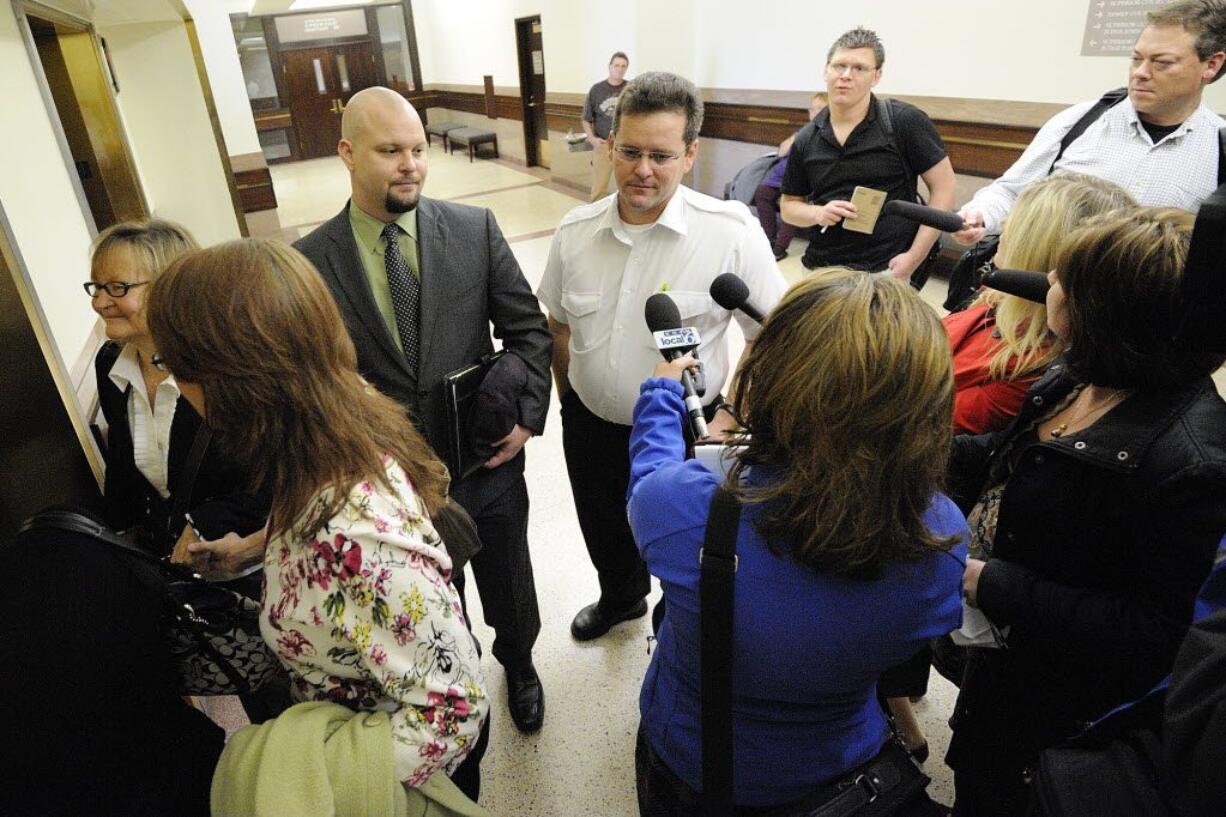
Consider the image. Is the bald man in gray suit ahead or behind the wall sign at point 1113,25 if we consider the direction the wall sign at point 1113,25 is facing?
ahead

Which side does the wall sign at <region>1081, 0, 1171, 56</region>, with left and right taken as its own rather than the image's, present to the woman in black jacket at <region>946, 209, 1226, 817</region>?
front

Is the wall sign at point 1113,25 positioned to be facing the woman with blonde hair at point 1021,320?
yes

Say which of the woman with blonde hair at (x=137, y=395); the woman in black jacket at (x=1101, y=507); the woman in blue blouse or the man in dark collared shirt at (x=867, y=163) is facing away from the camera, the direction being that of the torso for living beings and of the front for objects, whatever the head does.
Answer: the woman in blue blouse

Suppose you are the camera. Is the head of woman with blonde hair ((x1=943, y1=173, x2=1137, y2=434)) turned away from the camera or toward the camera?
away from the camera

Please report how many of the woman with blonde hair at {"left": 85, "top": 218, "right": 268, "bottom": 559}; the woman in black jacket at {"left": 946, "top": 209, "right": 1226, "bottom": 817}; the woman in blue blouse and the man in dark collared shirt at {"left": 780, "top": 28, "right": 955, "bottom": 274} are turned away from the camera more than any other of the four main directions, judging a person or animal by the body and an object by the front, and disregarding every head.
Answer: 1

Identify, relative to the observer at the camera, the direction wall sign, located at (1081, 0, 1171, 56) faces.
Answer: facing the viewer

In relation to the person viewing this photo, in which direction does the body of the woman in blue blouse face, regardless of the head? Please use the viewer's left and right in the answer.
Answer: facing away from the viewer

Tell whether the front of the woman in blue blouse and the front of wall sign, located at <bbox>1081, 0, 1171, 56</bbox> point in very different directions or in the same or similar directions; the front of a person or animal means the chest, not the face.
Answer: very different directions

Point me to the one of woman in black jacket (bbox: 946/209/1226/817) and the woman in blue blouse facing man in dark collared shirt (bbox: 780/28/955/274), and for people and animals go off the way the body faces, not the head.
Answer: the woman in blue blouse

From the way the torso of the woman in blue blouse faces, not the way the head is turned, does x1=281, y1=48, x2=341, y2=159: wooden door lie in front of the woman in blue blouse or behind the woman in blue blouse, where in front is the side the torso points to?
in front

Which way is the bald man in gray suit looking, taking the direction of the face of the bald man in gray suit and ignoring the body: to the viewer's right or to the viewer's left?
to the viewer's right

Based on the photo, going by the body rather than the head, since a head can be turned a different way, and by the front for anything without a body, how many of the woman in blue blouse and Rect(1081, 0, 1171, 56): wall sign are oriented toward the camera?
1

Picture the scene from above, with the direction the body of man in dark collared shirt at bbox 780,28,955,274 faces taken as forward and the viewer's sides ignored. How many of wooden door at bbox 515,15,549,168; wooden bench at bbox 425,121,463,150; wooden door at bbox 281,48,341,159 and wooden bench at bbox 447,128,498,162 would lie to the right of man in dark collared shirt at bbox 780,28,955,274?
4

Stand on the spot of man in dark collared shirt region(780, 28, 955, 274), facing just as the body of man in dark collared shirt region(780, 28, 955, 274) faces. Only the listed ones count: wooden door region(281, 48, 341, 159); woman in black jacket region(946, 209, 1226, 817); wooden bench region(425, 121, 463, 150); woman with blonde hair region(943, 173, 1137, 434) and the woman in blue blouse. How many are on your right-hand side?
2
